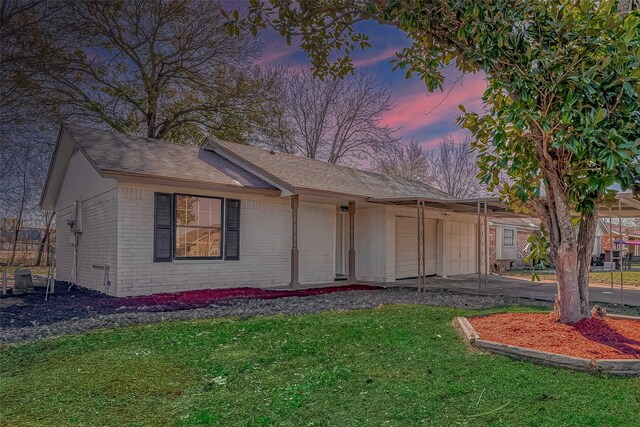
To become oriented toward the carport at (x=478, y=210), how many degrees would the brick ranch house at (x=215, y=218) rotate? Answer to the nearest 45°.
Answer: approximately 45° to its left

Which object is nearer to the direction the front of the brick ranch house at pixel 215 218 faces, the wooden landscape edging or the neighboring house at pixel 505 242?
the wooden landscape edging

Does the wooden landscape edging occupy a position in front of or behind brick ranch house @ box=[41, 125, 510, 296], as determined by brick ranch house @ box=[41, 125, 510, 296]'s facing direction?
in front

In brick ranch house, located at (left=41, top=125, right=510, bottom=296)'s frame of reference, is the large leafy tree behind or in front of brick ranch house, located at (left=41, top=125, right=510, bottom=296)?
in front

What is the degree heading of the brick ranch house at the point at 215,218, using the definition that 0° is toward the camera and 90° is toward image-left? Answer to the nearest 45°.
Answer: approximately 315°

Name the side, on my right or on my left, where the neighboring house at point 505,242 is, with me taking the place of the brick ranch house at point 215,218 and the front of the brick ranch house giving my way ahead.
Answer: on my left
